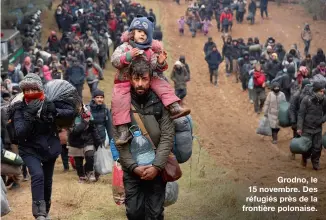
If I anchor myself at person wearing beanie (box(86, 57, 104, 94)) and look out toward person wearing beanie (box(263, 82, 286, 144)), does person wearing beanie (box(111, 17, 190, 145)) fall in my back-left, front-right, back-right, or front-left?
front-right

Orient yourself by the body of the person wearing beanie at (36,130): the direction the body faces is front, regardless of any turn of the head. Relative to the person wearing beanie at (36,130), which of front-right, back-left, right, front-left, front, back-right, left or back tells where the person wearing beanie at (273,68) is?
back-left

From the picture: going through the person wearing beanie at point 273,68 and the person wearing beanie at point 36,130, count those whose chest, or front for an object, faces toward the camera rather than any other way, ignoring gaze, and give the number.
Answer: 2

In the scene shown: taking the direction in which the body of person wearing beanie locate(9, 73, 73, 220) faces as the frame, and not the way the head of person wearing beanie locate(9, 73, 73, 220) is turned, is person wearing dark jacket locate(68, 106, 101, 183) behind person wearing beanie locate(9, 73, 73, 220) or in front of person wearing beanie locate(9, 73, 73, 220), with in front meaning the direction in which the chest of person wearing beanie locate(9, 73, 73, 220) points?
behind

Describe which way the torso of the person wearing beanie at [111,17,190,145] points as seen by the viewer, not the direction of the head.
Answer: toward the camera

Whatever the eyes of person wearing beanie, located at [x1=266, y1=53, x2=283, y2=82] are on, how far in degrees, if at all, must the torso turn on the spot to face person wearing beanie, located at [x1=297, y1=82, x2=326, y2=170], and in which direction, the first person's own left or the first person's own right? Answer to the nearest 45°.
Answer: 0° — they already face them

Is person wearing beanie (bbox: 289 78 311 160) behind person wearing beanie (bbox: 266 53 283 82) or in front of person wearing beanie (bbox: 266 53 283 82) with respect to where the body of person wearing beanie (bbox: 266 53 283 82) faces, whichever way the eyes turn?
in front

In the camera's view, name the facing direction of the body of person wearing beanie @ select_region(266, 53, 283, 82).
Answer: toward the camera

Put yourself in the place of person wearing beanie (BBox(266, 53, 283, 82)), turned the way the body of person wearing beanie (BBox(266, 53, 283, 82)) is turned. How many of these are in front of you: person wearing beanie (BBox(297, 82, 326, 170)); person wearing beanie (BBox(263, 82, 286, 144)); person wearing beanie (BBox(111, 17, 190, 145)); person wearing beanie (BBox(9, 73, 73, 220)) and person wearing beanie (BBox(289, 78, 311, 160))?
5

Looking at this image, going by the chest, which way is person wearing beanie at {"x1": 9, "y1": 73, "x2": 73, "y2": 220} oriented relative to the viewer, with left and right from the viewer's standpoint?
facing the viewer

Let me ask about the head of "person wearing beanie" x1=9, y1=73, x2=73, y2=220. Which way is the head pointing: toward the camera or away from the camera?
toward the camera

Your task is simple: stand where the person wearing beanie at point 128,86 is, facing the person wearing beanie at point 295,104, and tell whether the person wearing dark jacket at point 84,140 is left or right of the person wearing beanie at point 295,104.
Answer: left

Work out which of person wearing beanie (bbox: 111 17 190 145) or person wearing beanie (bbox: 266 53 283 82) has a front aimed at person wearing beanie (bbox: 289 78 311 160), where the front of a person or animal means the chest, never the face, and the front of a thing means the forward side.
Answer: person wearing beanie (bbox: 266 53 283 82)

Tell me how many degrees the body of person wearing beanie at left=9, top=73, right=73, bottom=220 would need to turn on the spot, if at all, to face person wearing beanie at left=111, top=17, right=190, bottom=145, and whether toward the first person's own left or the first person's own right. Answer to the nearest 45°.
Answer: approximately 45° to the first person's own left

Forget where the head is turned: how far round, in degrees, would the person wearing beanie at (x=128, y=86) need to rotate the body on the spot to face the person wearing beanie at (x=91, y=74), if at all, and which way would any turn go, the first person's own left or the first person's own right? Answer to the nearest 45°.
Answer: approximately 180°
